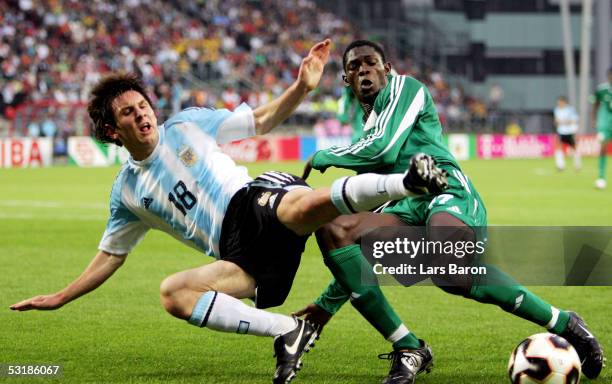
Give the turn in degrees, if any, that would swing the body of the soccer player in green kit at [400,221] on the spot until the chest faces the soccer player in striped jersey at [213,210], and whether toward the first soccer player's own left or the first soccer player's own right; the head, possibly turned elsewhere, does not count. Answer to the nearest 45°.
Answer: approximately 45° to the first soccer player's own right

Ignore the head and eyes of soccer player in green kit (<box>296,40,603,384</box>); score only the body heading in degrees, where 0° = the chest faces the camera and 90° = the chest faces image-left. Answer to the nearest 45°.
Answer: approximately 45°

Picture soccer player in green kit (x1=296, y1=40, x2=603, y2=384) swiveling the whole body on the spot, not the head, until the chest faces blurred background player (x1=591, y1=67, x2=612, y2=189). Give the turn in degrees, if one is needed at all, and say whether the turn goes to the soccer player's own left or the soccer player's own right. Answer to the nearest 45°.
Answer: approximately 135° to the soccer player's own right

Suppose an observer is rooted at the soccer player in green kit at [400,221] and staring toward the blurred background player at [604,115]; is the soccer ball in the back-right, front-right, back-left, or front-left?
back-right

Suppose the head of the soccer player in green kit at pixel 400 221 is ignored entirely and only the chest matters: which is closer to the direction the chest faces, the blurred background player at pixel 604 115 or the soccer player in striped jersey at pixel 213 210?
the soccer player in striped jersey

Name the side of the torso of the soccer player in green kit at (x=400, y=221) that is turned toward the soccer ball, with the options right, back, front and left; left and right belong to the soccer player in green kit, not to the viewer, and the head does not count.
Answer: left

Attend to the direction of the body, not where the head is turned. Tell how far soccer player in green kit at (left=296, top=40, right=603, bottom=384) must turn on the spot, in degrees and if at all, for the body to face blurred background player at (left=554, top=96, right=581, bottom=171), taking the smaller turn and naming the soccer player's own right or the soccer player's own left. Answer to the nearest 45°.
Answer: approximately 135° to the soccer player's own right
